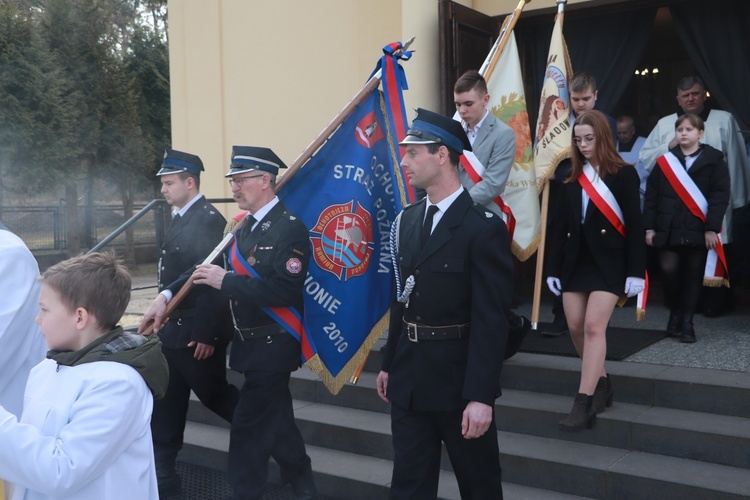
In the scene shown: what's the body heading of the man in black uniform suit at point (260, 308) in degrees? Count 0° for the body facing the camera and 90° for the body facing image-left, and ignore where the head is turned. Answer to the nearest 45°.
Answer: approximately 45°

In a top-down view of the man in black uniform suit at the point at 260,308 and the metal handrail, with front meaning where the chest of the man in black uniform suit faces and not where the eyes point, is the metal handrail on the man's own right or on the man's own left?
on the man's own right

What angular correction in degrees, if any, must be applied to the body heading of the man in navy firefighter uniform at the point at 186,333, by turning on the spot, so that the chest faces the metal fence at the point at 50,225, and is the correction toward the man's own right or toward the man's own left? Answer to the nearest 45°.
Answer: approximately 135° to the man's own right

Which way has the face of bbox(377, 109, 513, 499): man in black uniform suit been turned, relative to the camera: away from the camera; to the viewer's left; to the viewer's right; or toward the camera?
to the viewer's left

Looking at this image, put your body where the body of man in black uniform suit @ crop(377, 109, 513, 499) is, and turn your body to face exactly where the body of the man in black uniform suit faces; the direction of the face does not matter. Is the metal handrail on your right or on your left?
on your right

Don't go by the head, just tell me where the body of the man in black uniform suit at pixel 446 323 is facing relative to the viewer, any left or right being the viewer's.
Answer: facing the viewer and to the left of the viewer

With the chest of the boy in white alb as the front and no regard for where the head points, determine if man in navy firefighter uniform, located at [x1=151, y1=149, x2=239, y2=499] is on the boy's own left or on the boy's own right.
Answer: on the boy's own right

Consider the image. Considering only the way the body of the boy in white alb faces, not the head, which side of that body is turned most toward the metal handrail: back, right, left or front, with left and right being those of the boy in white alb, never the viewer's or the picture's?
right

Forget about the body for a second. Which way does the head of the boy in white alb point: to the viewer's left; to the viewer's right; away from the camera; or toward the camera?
to the viewer's left

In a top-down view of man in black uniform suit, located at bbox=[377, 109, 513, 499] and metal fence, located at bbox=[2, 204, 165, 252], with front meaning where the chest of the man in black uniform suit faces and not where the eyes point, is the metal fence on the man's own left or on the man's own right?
on the man's own right

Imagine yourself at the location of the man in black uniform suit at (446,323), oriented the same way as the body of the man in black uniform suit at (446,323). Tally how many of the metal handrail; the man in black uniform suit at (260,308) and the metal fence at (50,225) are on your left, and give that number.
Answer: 0

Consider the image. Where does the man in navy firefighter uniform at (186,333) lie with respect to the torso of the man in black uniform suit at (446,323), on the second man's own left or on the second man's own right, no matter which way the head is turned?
on the second man's own right

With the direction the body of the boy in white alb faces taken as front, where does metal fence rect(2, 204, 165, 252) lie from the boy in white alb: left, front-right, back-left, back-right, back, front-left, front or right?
right

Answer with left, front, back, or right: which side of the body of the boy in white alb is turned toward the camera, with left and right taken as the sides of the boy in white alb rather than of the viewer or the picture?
left
